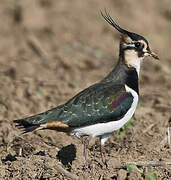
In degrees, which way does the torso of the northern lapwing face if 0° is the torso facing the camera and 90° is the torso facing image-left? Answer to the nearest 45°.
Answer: approximately 270°
